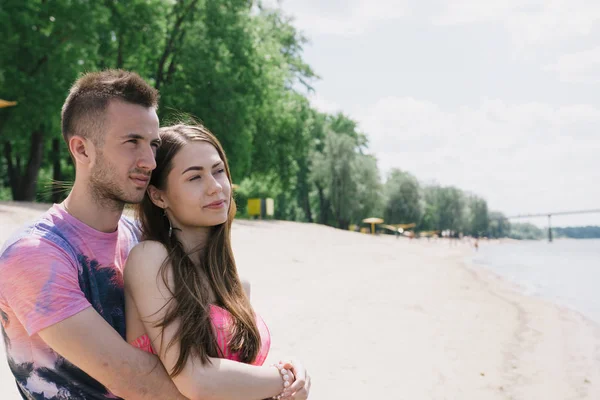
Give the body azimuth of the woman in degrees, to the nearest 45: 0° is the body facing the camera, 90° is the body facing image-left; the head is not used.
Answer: approximately 315°

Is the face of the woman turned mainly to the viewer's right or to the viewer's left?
to the viewer's right

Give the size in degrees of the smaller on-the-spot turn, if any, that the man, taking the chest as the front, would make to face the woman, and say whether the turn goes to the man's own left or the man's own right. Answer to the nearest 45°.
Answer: approximately 45° to the man's own left

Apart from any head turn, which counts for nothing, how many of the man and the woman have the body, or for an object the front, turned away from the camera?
0

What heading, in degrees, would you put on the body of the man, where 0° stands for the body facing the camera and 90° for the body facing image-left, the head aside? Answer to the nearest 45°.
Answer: approximately 315°

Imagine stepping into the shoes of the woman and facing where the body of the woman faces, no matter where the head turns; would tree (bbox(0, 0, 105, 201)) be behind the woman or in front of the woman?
behind

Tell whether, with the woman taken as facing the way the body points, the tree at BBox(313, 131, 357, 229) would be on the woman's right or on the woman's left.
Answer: on the woman's left

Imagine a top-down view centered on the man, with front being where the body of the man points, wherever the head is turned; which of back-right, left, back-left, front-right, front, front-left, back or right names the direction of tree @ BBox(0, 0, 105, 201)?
back-left

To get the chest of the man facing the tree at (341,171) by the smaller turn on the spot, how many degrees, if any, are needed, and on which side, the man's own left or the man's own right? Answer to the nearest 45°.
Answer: approximately 90° to the man's own left
